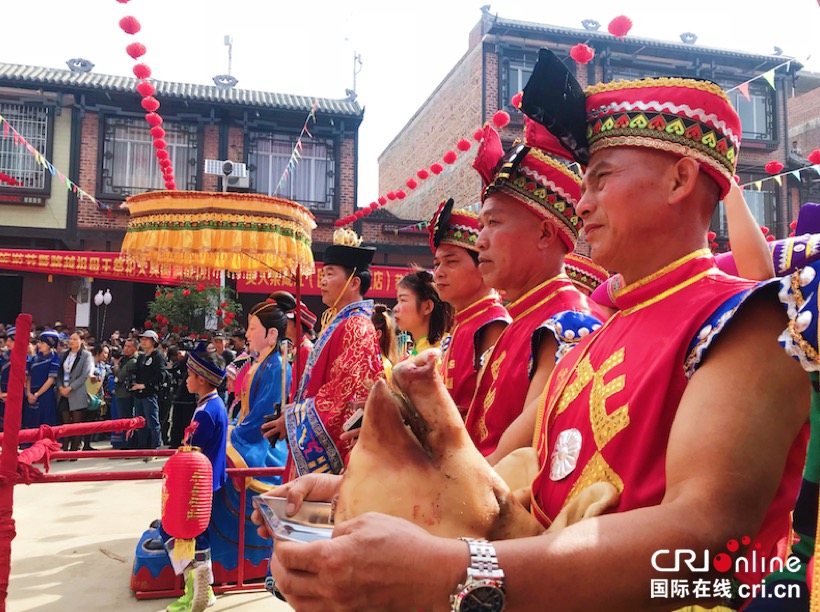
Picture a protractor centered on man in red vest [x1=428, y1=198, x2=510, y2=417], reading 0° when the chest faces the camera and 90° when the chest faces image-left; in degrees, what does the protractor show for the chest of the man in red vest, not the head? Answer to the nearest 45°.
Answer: approximately 45°

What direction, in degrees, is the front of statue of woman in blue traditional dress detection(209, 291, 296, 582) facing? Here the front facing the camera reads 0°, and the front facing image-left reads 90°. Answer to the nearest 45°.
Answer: approximately 45°

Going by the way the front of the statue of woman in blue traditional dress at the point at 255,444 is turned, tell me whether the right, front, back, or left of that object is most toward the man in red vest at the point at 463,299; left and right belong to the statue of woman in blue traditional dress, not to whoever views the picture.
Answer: left

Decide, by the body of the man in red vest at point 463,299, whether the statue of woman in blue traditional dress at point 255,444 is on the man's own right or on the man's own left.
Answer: on the man's own right
